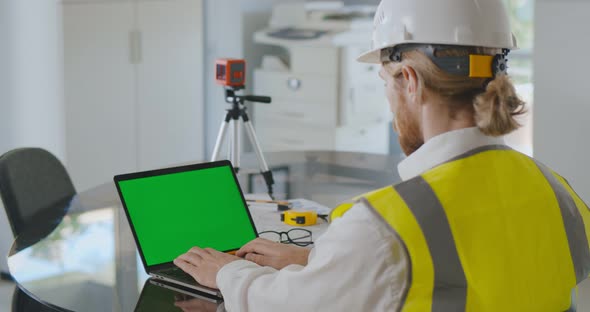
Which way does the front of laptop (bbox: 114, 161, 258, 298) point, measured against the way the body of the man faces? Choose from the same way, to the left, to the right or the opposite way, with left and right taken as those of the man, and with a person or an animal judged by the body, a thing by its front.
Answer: the opposite way

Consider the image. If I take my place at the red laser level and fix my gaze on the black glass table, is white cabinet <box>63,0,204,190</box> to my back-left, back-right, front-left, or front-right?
back-right

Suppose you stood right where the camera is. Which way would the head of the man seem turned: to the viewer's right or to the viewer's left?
to the viewer's left

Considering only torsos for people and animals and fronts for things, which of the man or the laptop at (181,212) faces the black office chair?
the man

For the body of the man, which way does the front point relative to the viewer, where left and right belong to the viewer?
facing away from the viewer and to the left of the viewer

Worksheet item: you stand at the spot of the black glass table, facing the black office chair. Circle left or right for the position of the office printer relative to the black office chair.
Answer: right

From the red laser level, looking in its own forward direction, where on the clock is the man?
The man is roughly at 10 o'clock from the red laser level.

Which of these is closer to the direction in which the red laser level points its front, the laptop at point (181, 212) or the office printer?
the laptop

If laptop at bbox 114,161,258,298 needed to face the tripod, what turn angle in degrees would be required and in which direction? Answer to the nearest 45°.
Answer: approximately 135° to its left

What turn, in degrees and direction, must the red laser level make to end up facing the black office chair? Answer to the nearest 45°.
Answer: approximately 45° to its right

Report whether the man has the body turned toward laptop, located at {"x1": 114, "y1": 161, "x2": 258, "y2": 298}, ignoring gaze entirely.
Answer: yes

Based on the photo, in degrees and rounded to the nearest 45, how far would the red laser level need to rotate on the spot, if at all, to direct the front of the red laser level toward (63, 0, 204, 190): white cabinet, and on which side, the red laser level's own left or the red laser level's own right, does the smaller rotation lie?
approximately 135° to the red laser level's own right

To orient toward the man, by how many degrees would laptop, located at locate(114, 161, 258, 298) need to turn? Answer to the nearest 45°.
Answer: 0° — it already faces them
